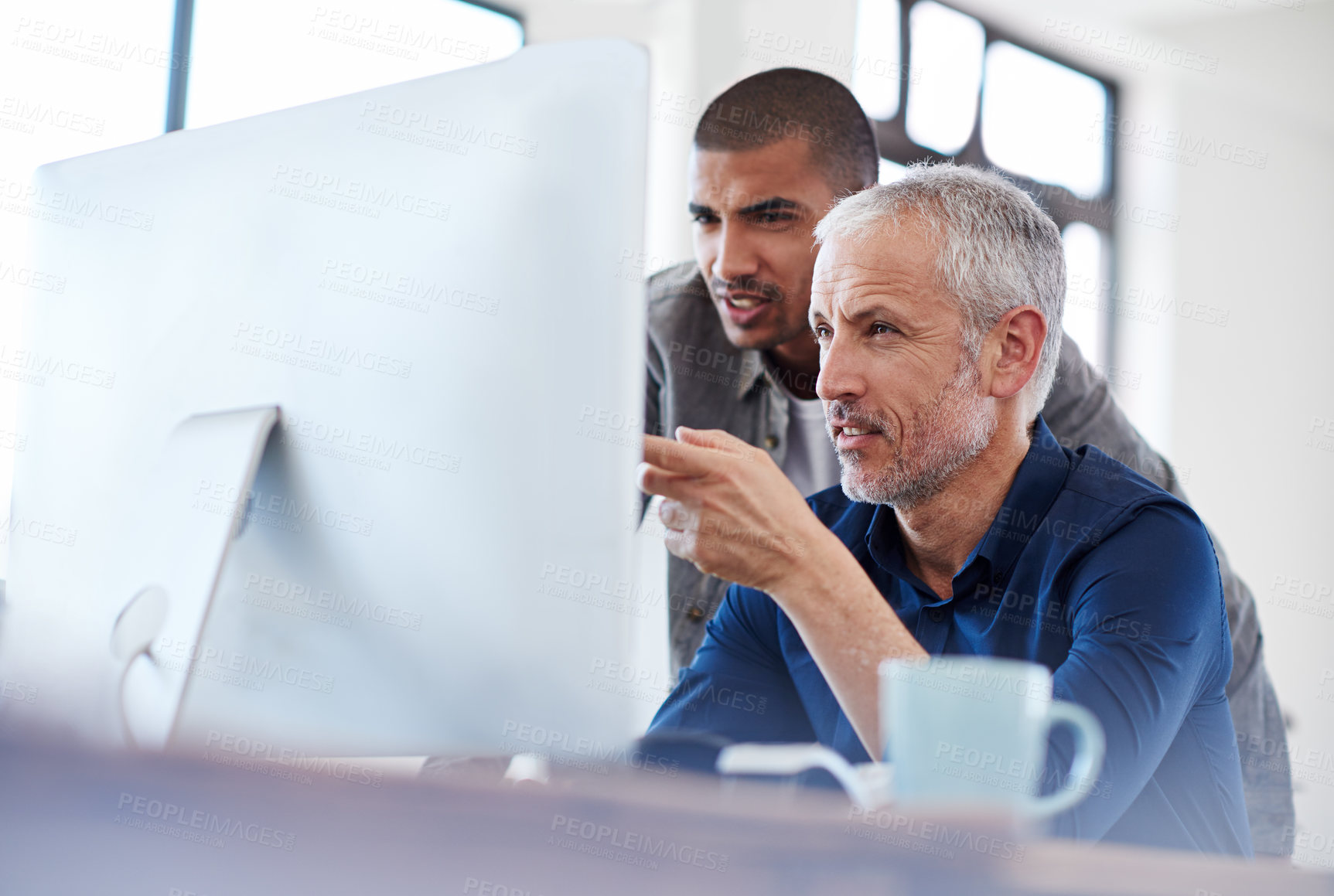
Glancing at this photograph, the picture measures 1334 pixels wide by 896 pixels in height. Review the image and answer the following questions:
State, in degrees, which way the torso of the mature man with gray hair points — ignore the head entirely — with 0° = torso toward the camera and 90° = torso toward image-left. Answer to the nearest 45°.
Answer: approximately 45°

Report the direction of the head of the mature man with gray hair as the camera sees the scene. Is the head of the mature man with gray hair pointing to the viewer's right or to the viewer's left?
to the viewer's left

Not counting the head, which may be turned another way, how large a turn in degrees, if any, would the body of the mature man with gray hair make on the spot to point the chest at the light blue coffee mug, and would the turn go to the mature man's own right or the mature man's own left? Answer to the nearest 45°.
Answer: approximately 45° to the mature man's own left

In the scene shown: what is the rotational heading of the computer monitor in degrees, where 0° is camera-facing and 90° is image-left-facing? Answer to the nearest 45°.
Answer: approximately 225°
